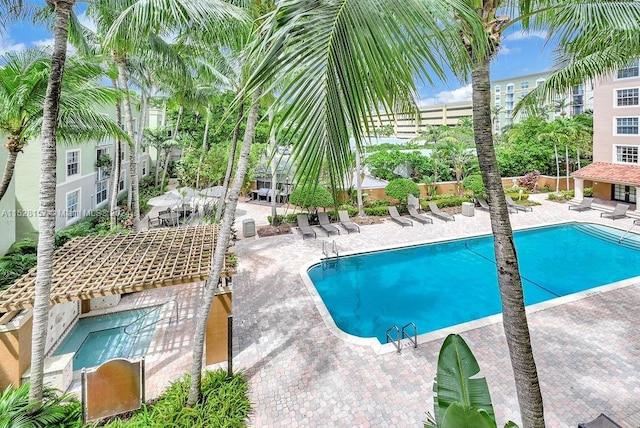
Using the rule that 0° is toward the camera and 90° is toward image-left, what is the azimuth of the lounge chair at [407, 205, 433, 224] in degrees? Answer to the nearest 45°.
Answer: approximately 315°

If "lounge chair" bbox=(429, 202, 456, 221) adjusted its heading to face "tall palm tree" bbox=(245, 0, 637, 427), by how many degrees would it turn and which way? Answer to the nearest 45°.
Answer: approximately 45° to its right

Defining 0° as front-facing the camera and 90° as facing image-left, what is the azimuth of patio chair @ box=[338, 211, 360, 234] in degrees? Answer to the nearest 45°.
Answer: approximately 315°

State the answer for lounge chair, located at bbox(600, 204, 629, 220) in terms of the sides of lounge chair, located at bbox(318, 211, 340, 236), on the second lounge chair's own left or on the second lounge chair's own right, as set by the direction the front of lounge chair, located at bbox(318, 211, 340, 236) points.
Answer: on the second lounge chair's own left

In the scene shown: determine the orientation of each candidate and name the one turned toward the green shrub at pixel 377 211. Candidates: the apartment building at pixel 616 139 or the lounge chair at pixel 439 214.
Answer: the apartment building

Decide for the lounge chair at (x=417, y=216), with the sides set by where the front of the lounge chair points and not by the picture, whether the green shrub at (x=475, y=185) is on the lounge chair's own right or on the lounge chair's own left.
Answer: on the lounge chair's own left

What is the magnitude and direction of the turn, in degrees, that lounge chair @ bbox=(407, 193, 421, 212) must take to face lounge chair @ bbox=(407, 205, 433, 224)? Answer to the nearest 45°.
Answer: approximately 45° to its right
